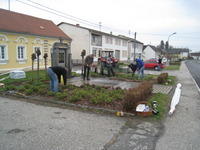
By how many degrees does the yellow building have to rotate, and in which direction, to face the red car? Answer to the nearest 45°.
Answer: approximately 45° to its left

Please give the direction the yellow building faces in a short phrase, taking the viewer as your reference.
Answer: facing the viewer and to the right of the viewer

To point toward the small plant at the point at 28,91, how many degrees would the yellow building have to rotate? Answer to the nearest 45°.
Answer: approximately 45° to its right
